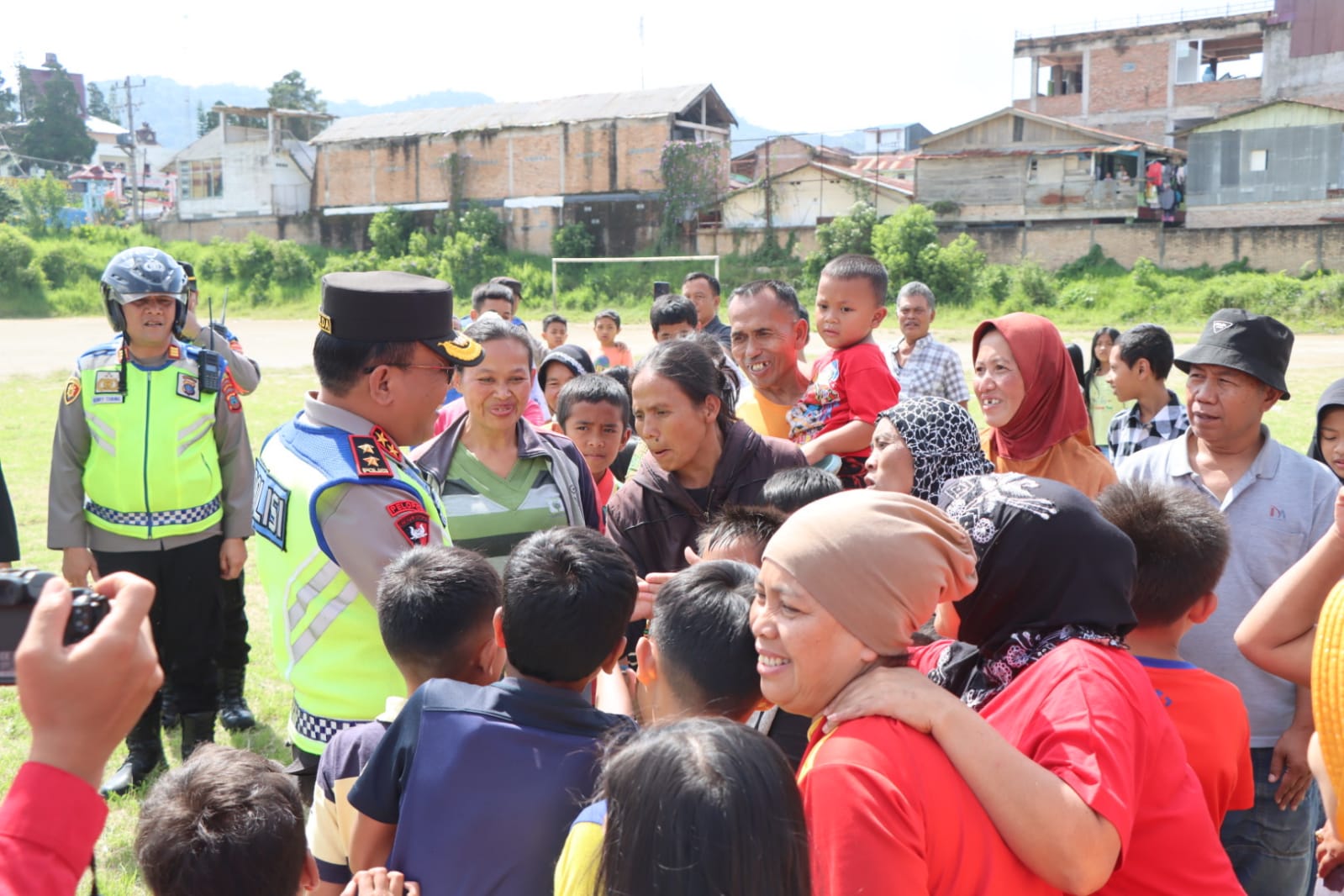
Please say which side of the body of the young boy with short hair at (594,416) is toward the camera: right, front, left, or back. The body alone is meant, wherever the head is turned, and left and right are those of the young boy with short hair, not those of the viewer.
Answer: front

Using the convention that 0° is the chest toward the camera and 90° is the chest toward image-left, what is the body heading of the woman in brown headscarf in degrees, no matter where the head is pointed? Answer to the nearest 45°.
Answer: approximately 90°

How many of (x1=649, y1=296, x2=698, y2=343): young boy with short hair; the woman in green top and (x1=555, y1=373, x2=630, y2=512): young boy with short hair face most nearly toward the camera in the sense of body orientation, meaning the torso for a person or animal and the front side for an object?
3

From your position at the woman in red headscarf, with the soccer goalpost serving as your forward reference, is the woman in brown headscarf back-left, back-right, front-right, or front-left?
back-left

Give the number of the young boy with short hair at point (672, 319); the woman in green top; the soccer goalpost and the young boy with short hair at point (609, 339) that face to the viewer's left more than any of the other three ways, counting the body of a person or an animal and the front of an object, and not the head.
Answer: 0

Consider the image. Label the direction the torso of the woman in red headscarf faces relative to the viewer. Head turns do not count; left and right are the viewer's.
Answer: facing the viewer and to the left of the viewer

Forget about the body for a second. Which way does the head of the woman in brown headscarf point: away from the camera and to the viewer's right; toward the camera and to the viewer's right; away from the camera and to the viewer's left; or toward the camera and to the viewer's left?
toward the camera and to the viewer's left

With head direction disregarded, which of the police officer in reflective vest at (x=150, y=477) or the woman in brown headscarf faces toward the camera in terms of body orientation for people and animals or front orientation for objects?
the police officer in reflective vest

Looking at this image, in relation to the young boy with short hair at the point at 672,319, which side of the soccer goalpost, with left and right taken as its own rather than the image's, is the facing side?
front

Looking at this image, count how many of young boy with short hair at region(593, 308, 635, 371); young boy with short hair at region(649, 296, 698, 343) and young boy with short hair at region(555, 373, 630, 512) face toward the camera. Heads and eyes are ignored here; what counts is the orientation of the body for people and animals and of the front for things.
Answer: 3

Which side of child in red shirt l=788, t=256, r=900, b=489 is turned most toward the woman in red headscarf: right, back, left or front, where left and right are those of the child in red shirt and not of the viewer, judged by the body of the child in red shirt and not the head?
left

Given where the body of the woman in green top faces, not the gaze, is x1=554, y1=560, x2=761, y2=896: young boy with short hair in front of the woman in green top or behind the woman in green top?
in front

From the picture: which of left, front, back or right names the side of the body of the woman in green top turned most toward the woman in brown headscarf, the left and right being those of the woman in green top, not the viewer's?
front

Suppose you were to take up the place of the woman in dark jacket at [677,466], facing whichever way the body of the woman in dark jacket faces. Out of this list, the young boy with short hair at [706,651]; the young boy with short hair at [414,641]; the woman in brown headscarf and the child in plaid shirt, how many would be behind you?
1

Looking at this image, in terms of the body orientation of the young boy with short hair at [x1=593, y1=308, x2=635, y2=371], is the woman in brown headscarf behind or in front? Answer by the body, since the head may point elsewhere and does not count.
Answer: in front

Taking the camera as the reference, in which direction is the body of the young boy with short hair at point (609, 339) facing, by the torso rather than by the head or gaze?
toward the camera
